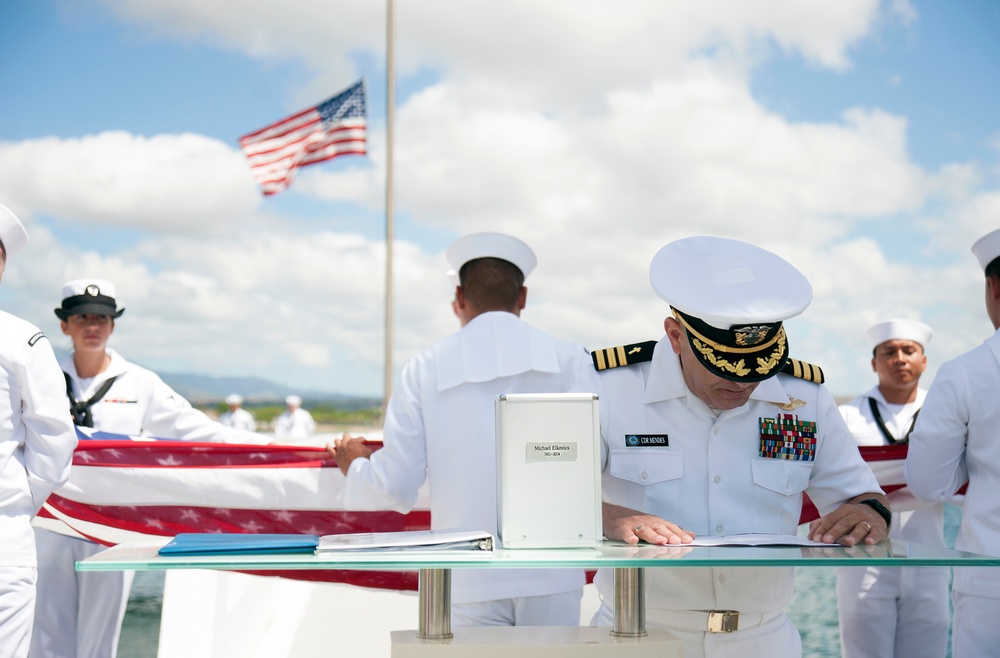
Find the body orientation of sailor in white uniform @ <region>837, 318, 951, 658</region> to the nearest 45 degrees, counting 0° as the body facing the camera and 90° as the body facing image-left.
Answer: approximately 0°

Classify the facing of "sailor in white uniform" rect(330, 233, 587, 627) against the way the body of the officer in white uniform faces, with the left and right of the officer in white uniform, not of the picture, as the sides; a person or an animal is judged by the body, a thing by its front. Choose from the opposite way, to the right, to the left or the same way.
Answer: the opposite way

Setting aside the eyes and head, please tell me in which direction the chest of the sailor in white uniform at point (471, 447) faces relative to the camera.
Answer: away from the camera

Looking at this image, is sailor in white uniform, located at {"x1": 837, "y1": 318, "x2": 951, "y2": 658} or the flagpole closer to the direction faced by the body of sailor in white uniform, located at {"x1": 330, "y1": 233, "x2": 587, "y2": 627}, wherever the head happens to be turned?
the flagpole

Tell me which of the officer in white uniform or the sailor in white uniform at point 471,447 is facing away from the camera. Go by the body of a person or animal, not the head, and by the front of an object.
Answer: the sailor in white uniform

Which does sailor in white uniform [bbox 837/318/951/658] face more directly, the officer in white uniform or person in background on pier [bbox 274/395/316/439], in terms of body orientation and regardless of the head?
the officer in white uniform

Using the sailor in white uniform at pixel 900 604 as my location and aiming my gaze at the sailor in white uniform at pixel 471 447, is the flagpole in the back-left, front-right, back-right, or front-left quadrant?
back-right

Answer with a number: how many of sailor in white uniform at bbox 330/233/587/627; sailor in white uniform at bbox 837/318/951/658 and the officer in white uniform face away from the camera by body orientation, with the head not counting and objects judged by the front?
1

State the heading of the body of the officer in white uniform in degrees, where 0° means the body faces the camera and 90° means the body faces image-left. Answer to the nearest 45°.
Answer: approximately 0°

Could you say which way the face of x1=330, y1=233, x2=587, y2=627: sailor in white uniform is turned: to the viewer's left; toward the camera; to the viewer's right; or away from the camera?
away from the camera

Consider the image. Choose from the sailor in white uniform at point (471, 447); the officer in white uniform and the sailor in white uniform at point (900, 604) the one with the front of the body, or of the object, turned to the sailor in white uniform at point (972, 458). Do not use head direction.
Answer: the sailor in white uniform at point (900, 604)
